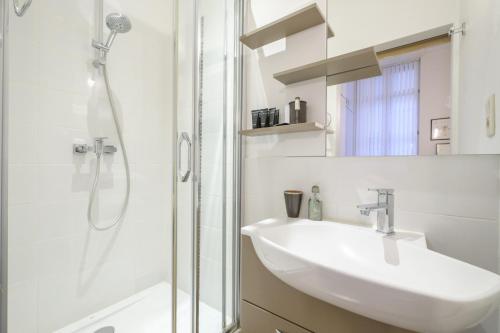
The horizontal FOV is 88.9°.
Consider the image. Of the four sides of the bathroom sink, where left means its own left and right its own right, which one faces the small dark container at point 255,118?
right

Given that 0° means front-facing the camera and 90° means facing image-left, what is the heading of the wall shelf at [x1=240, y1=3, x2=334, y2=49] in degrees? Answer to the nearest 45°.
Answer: approximately 45°

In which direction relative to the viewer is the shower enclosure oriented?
toward the camera

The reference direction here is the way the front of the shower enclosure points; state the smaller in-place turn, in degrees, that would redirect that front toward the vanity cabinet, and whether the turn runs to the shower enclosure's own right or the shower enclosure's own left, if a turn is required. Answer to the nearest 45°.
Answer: approximately 45° to the shower enclosure's own left

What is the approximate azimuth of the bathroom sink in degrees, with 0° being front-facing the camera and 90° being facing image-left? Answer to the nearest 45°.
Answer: approximately 45°

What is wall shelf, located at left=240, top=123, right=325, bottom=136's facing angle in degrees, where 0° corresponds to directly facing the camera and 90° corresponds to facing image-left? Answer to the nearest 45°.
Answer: approximately 45°
